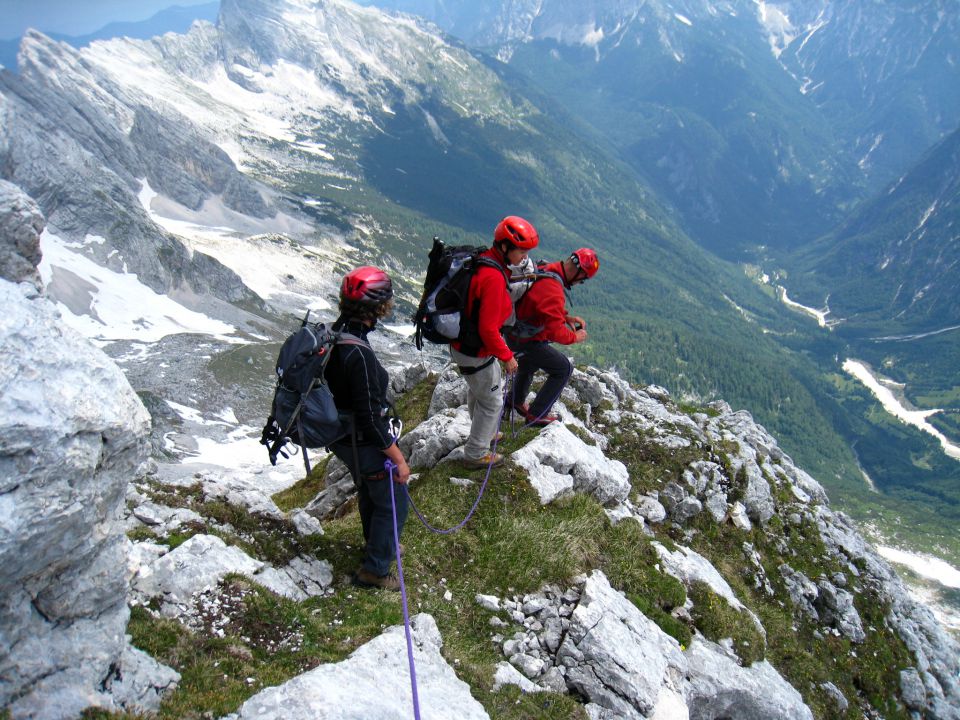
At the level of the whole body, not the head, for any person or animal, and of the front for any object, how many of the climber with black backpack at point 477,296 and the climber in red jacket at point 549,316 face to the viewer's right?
2

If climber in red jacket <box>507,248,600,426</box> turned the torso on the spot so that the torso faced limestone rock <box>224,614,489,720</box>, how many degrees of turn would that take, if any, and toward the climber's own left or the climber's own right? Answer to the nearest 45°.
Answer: approximately 90° to the climber's own right

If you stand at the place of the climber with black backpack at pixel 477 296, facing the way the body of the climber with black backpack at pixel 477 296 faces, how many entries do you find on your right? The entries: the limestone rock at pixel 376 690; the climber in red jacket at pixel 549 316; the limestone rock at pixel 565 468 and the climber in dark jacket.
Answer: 2

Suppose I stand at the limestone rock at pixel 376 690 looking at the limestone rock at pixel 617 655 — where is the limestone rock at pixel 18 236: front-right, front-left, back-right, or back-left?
back-left

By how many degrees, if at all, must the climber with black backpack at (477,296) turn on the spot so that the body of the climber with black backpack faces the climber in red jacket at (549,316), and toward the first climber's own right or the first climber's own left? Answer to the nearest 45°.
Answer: approximately 45° to the first climber's own left

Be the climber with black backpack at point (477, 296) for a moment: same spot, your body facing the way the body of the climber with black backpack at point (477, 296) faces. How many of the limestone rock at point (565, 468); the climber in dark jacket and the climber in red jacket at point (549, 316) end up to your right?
1

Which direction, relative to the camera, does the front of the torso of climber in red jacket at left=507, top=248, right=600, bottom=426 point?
to the viewer's right

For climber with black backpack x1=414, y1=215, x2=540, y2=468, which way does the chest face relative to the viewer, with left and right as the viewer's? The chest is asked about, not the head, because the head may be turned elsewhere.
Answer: facing to the right of the viewer

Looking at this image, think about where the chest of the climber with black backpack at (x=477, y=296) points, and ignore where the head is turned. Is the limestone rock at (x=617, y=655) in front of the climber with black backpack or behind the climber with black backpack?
in front

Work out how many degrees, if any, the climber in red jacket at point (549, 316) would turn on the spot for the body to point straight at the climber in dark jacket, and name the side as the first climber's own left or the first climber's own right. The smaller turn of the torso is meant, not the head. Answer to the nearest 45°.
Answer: approximately 90° to the first climber's own right
